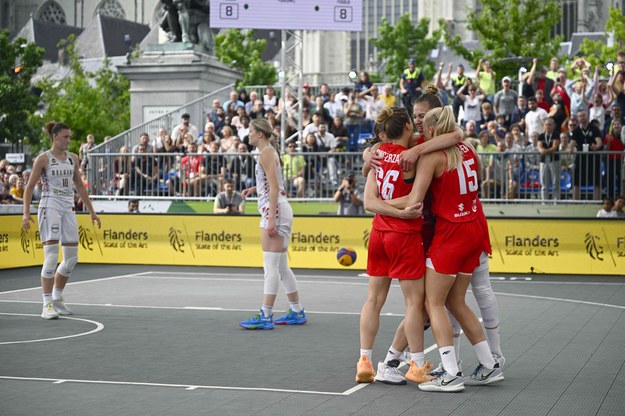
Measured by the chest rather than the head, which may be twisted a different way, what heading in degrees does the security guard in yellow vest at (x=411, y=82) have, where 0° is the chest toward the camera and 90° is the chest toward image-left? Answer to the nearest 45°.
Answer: approximately 0°

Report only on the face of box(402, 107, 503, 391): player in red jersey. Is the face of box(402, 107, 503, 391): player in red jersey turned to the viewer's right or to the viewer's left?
to the viewer's left

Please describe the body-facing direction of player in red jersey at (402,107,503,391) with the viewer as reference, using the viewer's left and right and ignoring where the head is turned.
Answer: facing away from the viewer and to the left of the viewer

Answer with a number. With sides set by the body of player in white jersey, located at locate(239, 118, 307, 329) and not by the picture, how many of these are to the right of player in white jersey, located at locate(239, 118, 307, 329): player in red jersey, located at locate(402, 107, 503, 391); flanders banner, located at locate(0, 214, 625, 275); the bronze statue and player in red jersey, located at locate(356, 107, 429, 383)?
2

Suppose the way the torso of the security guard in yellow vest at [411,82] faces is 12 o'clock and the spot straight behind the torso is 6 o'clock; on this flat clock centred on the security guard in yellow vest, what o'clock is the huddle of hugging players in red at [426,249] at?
The huddle of hugging players in red is roughly at 12 o'clock from the security guard in yellow vest.

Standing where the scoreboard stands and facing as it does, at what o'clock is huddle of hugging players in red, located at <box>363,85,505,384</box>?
The huddle of hugging players in red is roughly at 12 o'clock from the scoreboard.

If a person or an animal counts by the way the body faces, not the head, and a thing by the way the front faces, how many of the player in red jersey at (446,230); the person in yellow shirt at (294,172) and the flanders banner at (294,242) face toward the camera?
2
